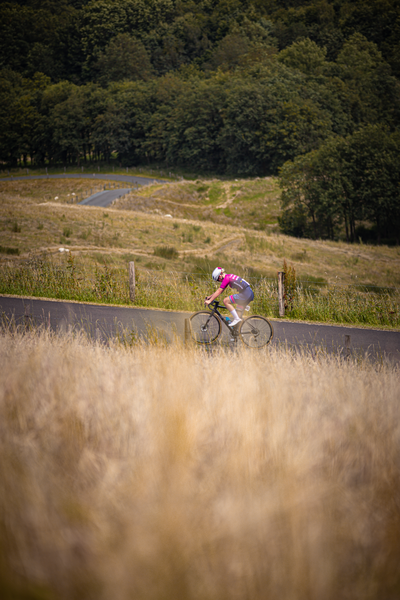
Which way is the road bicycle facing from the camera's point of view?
to the viewer's left

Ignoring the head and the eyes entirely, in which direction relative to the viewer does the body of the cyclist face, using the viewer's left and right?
facing to the left of the viewer
